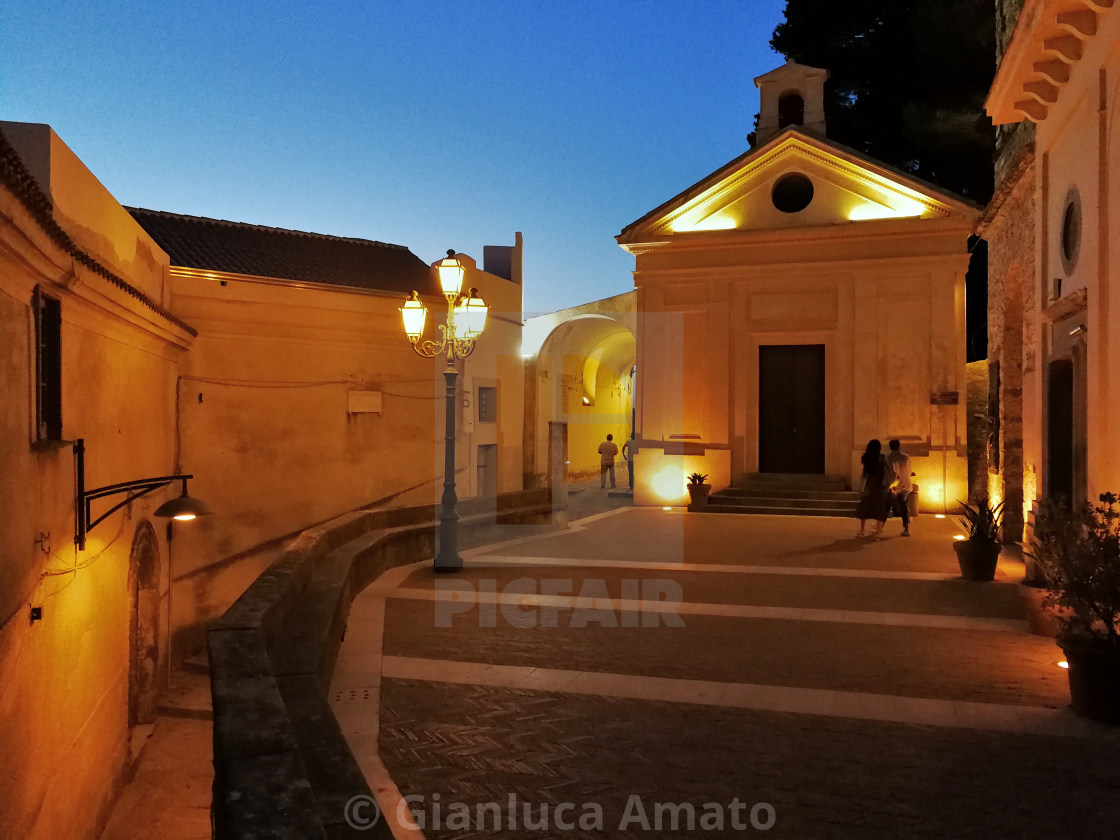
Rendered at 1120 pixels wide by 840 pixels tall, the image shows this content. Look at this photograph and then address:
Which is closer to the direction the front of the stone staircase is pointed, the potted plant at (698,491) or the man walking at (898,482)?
the man walking

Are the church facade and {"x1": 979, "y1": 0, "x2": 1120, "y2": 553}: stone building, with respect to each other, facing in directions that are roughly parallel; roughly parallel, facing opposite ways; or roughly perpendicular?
roughly perpendicular

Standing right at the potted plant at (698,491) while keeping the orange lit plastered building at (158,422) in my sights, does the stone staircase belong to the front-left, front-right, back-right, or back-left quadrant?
back-left

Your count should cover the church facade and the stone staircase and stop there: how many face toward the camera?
2

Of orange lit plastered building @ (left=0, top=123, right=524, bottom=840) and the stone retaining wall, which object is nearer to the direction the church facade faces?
the stone retaining wall

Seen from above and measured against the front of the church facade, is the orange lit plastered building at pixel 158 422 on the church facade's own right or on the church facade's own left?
on the church facade's own right

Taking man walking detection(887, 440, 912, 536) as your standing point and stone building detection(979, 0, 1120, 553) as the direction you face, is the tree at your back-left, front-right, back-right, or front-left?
back-left

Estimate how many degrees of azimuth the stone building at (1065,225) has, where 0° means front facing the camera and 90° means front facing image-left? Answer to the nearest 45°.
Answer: approximately 90°

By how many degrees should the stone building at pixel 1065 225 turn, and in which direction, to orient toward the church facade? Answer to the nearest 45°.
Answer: approximately 45° to its right
